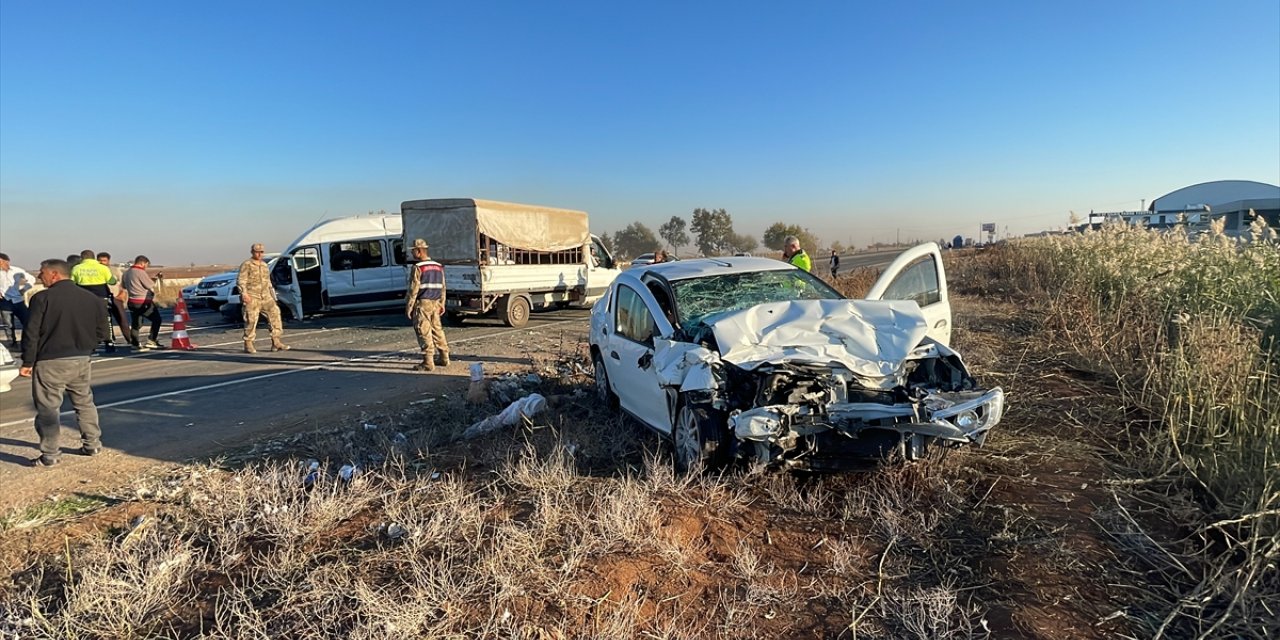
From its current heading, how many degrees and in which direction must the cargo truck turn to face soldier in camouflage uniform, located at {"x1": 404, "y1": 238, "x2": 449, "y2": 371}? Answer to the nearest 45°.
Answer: approximately 135° to its right

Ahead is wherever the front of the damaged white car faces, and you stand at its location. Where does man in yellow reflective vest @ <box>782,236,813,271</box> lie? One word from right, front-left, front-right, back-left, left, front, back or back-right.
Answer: back-left

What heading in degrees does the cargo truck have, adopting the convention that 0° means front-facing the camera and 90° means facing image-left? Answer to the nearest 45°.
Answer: approximately 225°

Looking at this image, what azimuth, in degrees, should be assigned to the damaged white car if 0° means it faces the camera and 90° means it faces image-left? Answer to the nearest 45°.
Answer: approximately 315°

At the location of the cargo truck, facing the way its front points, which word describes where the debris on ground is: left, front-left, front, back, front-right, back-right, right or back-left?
back-right

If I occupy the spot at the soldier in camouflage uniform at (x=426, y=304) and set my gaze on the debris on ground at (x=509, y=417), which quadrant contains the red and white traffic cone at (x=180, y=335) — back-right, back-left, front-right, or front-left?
back-right

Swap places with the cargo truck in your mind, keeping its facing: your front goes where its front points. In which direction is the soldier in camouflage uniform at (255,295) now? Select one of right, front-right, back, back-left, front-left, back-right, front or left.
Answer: back

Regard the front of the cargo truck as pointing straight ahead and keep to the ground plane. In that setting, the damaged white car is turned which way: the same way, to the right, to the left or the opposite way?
to the right

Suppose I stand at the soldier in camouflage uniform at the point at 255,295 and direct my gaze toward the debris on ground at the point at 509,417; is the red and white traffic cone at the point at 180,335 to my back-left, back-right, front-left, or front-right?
back-right

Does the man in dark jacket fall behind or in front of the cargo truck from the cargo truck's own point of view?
behind
